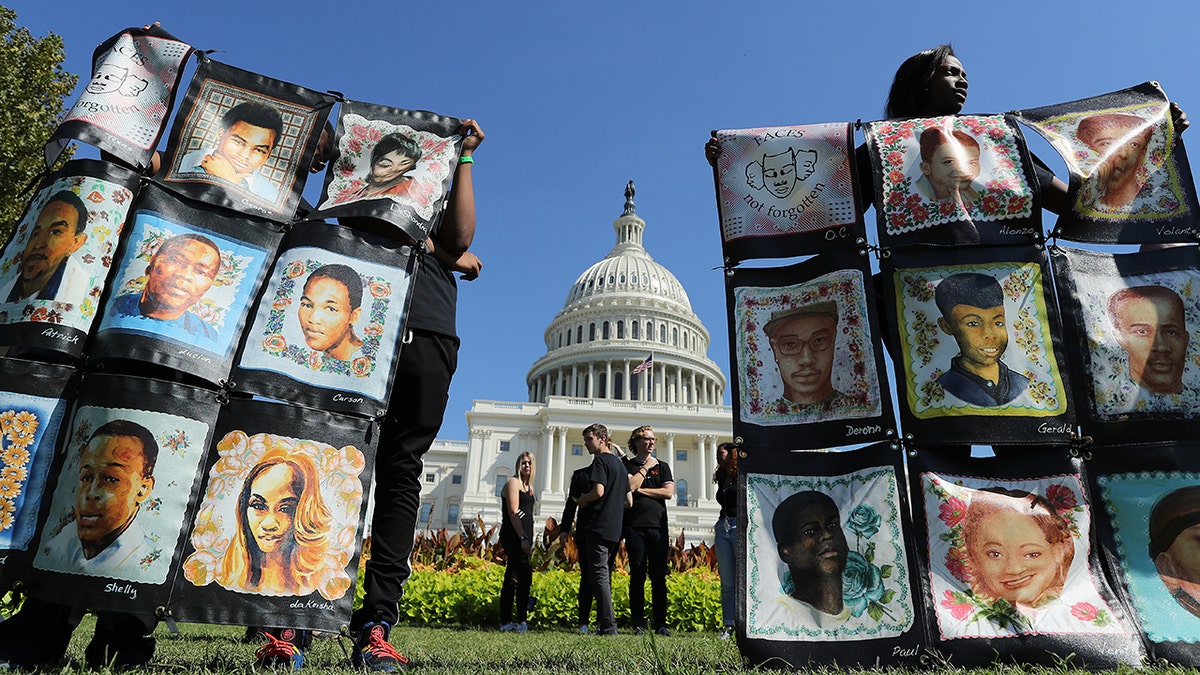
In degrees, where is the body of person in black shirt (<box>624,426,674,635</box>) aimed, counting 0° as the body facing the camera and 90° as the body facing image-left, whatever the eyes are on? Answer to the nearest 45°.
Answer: approximately 0°

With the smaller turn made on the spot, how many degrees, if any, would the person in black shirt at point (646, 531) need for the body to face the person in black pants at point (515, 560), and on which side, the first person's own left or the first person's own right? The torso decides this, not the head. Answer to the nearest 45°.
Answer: approximately 90° to the first person's own right

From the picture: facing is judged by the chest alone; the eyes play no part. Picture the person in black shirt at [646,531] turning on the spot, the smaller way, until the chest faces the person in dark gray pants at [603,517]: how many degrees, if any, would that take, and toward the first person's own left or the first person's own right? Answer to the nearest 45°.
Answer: approximately 45° to the first person's own right

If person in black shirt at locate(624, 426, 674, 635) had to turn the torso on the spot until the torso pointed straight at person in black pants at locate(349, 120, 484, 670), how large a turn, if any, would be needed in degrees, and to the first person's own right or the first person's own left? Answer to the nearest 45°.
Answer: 0° — they already face them
